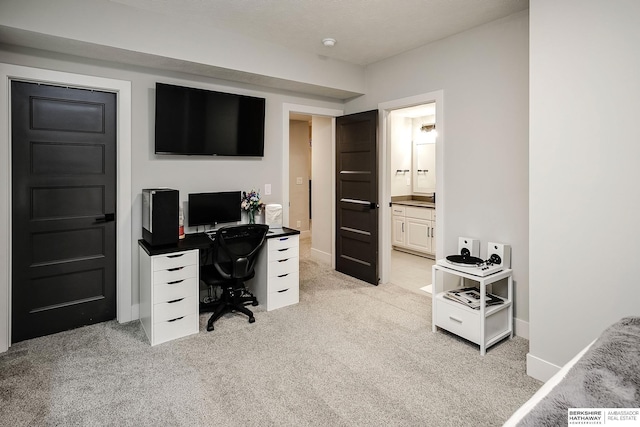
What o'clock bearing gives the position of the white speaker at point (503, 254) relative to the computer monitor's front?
The white speaker is roughly at 10 o'clock from the computer monitor.

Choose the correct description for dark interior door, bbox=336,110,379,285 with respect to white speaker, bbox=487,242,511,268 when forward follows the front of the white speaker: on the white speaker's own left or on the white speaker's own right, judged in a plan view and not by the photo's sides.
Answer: on the white speaker's own right

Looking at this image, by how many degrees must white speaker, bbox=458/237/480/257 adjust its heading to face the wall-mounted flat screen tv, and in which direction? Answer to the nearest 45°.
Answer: approximately 45° to its right

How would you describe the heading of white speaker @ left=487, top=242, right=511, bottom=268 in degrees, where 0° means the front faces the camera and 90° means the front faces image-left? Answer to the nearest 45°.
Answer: approximately 45°

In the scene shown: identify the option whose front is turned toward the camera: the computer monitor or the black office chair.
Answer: the computer monitor

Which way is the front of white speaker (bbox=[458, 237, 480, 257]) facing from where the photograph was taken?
facing the viewer and to the left of the viewer

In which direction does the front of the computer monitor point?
toward the camera

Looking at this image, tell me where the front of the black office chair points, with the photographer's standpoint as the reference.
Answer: facing away from the viewer and to the left of the viewer

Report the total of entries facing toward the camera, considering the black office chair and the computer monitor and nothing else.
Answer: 1

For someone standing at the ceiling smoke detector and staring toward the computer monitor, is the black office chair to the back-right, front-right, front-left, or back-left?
front-left
